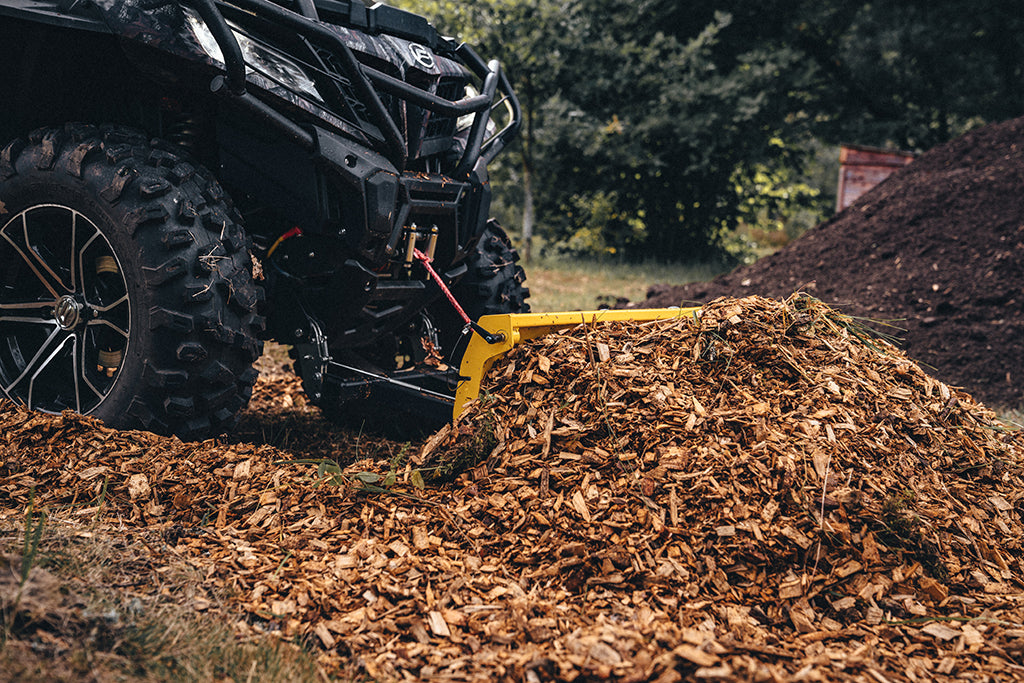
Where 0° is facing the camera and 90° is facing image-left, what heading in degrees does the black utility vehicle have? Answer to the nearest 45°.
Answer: approximately 315°

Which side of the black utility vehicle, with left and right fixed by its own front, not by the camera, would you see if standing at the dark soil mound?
left
